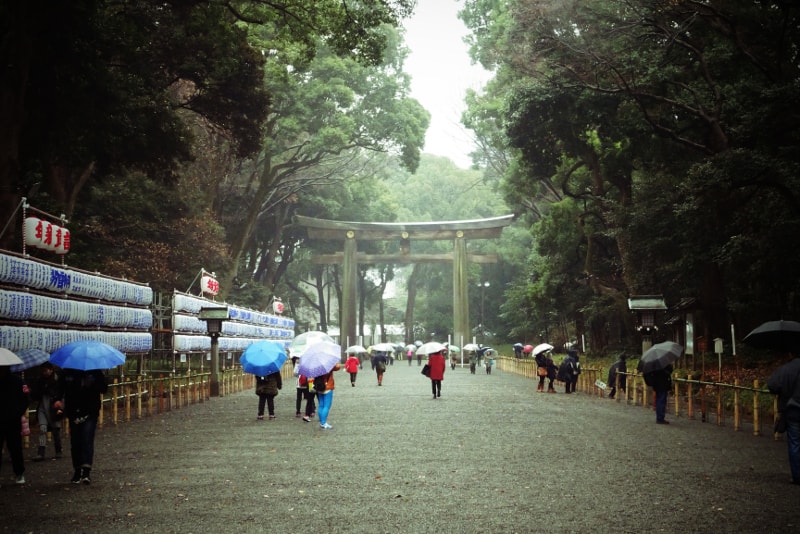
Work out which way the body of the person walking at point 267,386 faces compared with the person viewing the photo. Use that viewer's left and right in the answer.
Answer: facing away from the viewer

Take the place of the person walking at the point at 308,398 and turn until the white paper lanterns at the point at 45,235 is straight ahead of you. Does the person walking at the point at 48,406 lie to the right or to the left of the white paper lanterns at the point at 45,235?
left

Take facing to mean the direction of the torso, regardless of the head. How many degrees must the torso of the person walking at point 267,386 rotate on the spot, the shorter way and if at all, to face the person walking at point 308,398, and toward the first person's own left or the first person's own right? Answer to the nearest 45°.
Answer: approximately 90° to the first person's own right

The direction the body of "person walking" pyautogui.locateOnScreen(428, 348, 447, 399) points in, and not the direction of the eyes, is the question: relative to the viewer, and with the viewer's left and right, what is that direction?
facing away from the viewer

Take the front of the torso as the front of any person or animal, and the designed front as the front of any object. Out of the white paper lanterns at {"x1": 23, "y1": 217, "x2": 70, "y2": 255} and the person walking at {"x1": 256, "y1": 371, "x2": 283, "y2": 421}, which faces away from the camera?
the person walking

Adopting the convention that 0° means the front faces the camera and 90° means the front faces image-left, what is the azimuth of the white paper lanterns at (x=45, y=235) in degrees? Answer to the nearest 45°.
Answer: approximately 315°
